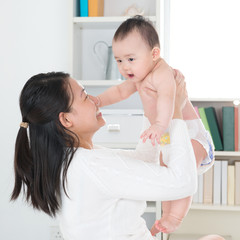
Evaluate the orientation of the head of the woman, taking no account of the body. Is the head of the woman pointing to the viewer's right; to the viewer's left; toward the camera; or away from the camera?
to the viewer's right

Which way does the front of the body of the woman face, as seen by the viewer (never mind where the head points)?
to the viewer's right

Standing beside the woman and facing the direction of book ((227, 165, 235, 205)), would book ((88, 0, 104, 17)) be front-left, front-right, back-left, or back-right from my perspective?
front-left

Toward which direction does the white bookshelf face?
toward the camera

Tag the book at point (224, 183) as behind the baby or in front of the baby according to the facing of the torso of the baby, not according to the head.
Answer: behind

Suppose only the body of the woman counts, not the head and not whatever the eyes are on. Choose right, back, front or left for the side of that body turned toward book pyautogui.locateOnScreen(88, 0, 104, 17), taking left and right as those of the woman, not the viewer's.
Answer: left

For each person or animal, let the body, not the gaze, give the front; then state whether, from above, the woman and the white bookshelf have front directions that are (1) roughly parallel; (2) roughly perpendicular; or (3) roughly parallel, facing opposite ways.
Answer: roughly perpendicular

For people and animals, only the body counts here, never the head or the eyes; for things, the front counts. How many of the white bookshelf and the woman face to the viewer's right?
1

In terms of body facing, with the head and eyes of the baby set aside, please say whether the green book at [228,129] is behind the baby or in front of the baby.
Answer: behind

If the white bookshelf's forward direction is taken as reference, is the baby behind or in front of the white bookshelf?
in front
